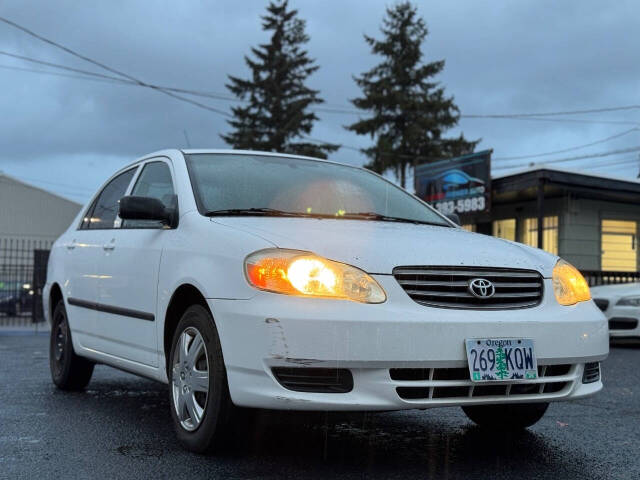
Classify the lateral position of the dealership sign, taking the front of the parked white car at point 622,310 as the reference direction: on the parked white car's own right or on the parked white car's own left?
on the parked white car's own right

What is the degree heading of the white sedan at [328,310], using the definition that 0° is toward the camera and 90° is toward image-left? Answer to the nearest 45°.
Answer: approximately 315°

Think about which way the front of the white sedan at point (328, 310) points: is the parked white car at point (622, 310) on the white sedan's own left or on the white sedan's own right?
on the white sedan's own left

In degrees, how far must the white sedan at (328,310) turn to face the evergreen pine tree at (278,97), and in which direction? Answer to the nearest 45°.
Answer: approximately 135° to its left

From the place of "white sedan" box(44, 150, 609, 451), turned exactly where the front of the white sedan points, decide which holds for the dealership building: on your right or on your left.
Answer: on your left

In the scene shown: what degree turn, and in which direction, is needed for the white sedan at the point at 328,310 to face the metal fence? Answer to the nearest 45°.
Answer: approximately 180°

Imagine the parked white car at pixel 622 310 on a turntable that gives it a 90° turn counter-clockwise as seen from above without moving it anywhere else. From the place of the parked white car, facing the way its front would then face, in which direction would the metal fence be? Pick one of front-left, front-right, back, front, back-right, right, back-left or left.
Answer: back-right

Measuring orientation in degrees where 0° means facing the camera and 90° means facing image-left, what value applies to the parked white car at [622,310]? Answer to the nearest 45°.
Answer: approximately 45°

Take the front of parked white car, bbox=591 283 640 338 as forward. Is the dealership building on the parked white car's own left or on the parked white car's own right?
on the parked white car's own right

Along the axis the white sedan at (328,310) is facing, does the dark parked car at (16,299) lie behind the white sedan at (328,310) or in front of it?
behind

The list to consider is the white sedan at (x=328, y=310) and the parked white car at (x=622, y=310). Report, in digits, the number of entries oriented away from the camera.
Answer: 0

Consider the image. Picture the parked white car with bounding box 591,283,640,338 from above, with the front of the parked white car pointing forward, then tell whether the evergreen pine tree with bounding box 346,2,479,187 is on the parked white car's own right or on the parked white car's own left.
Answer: on the parked white car's own right
